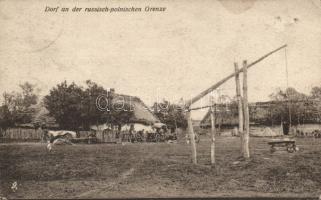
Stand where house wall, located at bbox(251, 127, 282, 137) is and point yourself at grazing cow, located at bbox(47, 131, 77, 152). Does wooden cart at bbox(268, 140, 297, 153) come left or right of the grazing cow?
left
